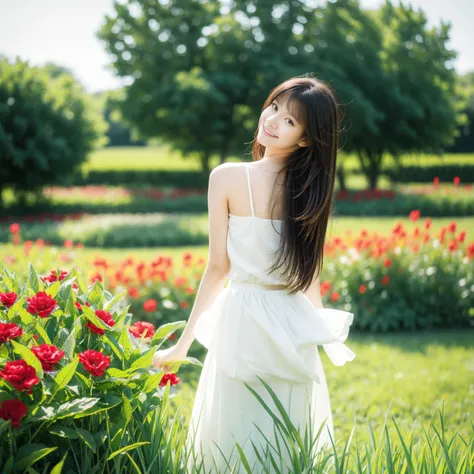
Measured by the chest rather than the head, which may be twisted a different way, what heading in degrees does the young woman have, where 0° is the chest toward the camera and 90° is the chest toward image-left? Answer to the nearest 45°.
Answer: approximately 180°

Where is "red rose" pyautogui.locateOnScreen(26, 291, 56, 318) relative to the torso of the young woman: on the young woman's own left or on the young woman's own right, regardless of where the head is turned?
on the young woman's own left

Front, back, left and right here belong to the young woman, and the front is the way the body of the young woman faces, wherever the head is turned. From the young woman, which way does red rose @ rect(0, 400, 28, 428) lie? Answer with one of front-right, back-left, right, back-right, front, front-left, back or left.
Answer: back-left

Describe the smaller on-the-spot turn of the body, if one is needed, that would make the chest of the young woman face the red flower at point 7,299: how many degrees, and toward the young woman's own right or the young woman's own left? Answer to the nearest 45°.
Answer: approximately 90° to the young woman's own left

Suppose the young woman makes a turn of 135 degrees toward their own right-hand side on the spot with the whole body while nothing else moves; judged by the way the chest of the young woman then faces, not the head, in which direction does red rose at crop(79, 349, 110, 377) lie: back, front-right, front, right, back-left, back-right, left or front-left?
right

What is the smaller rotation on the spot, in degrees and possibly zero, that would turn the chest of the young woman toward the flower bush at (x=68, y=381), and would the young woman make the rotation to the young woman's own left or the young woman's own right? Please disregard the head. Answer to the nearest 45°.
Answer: approximately 135° to the young woman's own left

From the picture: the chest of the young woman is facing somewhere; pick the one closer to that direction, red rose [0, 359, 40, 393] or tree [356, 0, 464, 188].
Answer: the tree
